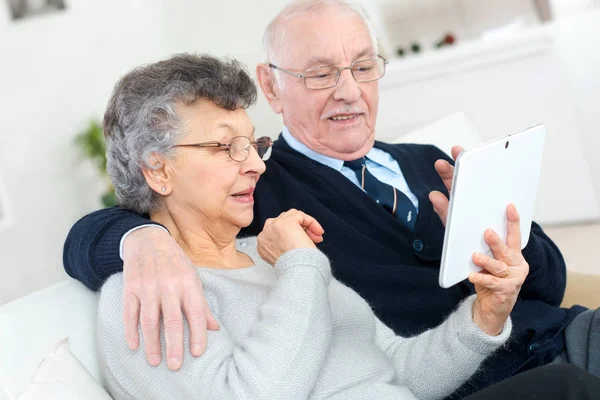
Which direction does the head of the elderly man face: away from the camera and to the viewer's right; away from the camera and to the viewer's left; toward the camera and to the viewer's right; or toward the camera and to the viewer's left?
toward the camera and to the viewer's right

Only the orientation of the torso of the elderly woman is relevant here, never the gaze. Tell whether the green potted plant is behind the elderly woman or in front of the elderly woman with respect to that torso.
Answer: behind

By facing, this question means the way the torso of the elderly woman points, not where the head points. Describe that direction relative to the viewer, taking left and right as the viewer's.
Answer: facing the viewer and to the right of the viewer

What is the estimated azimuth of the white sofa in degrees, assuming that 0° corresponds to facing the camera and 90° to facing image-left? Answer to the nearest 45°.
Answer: approximately 315°
